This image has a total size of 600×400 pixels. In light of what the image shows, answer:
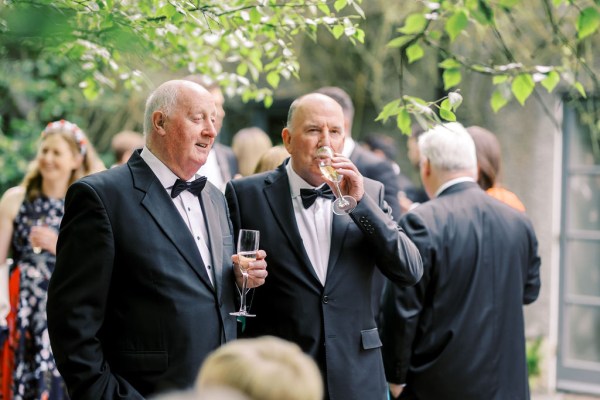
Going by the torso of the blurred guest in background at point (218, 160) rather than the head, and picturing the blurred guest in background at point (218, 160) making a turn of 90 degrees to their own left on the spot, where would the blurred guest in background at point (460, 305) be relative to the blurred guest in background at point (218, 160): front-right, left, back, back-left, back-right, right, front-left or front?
front-right

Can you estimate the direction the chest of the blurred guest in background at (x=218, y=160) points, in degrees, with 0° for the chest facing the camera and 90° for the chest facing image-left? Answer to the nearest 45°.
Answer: approximately 0°

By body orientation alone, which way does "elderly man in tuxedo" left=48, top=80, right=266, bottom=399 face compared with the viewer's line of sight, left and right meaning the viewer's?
facing the viewer and to the right of the viewer

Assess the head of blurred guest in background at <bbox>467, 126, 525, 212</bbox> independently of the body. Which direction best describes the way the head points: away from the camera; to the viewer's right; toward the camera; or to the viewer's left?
away from the camera

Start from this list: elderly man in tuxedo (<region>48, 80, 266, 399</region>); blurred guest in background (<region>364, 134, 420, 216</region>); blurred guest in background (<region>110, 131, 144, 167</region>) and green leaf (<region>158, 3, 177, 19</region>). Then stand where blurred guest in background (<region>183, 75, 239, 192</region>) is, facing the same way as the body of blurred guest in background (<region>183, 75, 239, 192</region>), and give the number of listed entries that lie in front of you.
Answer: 2

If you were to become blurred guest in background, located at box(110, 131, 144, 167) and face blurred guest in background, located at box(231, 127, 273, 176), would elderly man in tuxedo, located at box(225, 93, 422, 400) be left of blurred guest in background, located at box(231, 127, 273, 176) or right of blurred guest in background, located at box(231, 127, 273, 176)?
right

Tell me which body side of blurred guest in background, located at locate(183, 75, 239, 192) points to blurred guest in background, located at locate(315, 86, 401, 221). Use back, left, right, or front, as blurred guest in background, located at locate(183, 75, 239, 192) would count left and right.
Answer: left

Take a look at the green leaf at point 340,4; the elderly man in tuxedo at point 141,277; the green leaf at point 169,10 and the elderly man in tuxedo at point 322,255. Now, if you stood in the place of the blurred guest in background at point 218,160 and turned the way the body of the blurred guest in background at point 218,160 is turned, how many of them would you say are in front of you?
4

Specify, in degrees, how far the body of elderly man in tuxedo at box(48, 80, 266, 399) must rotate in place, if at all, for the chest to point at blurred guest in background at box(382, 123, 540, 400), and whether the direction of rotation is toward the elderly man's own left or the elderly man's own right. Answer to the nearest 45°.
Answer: approximately 90° to the elderly man's own left

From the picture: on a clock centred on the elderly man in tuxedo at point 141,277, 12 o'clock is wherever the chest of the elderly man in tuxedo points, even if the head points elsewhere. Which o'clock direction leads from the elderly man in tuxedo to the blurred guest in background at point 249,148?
The blurred guest in background is roughly at 8 o'clock from the elderly man in tuxedo.

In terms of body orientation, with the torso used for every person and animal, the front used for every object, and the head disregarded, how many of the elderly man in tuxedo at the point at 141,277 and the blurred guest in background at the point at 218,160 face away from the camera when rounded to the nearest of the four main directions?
0
